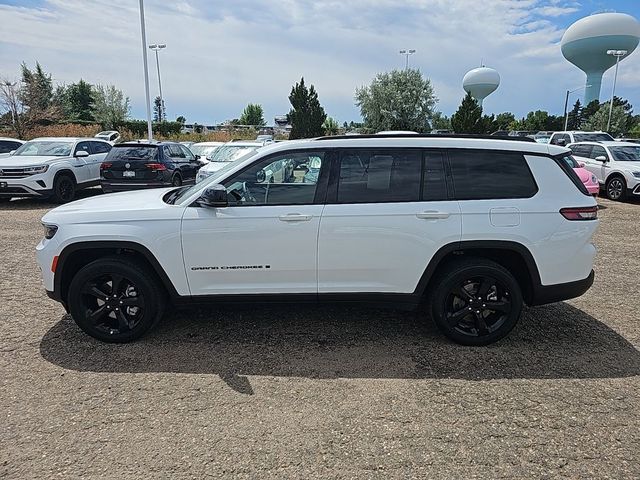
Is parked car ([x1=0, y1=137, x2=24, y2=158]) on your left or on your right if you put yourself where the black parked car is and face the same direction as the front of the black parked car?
on your left

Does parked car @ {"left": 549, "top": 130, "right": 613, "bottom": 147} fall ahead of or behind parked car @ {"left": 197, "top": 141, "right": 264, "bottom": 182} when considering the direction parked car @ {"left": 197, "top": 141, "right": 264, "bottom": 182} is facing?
behind

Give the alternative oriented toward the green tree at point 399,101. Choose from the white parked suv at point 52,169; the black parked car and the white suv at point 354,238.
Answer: the black parked car

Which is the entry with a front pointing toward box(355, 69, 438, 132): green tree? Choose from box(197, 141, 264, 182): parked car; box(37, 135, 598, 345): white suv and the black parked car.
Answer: the black parked car

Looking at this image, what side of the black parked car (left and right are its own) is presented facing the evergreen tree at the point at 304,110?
front

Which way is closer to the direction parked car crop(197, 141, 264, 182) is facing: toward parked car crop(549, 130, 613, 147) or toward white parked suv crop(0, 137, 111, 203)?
the white parked suv

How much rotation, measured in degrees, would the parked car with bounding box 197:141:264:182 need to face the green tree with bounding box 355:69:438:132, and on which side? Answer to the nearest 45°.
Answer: approximately 180°

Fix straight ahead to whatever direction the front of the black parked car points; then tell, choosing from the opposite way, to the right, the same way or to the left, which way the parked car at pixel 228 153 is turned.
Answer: the opposite way

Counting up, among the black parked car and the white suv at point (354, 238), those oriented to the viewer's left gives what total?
1

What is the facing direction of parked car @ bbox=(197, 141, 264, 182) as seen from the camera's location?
facing the viewer and to the left of the viewer

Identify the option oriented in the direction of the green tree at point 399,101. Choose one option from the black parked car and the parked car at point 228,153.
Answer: the black parked car

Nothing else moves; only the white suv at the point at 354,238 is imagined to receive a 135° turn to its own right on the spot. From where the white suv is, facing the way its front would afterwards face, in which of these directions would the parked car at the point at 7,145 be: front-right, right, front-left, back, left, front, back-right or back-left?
left

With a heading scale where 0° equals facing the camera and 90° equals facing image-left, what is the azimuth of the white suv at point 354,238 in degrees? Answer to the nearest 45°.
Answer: approximately 90°

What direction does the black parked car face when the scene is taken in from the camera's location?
facing away from the viewer and to the right of the viewer
